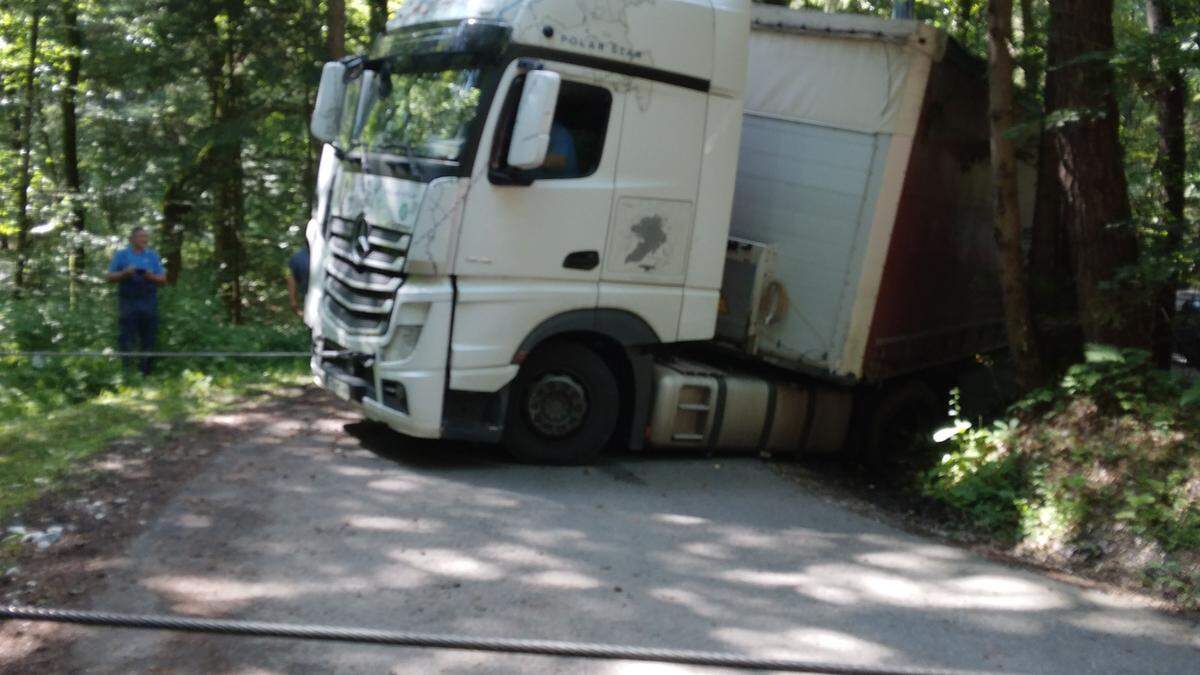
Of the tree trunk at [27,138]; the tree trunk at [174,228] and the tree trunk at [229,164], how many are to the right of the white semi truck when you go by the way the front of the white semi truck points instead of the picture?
3

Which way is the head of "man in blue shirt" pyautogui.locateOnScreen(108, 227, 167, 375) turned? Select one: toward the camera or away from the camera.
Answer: toward the camera

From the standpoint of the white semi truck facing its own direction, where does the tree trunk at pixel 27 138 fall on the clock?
The tree trunk is roughly at 3 o'clock from the white semi truck.

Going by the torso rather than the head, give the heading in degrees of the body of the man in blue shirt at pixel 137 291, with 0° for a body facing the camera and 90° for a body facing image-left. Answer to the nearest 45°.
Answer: approximately 0°

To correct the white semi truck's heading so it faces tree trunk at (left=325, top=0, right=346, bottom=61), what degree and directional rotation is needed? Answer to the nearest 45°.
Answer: approximately 90° to its right

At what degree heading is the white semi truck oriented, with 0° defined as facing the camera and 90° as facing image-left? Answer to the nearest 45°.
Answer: approximately 45°

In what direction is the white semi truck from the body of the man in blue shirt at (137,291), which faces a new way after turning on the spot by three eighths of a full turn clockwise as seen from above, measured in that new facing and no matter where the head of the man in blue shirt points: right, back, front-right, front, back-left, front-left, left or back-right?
back

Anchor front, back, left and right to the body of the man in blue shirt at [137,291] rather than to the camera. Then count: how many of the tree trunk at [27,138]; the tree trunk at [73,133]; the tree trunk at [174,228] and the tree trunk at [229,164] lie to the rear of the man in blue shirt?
4

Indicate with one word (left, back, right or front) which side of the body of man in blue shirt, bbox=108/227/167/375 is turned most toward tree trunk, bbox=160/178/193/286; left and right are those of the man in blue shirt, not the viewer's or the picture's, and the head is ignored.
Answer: back

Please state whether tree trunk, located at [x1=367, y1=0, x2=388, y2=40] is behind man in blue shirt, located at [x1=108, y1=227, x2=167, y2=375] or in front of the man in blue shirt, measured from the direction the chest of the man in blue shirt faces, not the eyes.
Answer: behind

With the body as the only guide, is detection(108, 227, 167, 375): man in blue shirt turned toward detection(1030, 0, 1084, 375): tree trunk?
no

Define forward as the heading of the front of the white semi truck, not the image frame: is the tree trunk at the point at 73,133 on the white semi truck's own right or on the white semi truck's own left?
on the white semi truck's own right

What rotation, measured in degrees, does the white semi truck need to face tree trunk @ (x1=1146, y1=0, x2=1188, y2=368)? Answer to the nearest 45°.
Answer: approximately 135° to its left

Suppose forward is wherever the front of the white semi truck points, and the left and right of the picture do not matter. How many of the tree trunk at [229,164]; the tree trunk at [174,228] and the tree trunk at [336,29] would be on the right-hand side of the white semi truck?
3

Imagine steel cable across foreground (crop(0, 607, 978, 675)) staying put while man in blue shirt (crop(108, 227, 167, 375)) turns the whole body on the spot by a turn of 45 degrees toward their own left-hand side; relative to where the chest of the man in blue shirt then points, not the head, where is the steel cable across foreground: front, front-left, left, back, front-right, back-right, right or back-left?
front-right
